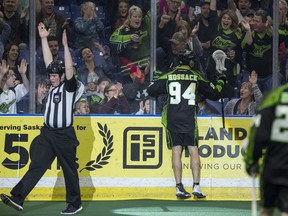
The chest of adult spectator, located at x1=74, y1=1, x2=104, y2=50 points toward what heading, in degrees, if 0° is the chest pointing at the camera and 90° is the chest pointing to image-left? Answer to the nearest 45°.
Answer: approximately 0°

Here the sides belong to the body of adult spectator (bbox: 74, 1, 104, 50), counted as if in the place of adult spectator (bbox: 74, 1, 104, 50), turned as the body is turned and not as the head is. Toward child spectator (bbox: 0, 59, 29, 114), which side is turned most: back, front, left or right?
right

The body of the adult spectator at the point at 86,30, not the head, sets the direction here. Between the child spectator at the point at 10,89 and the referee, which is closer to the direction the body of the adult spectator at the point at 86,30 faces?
the referee

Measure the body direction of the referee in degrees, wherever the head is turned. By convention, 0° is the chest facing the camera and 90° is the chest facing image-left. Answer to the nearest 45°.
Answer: approximately 45°

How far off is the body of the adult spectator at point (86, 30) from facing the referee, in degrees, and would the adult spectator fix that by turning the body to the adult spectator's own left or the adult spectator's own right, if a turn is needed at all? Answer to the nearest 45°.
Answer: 0° — they already face them
